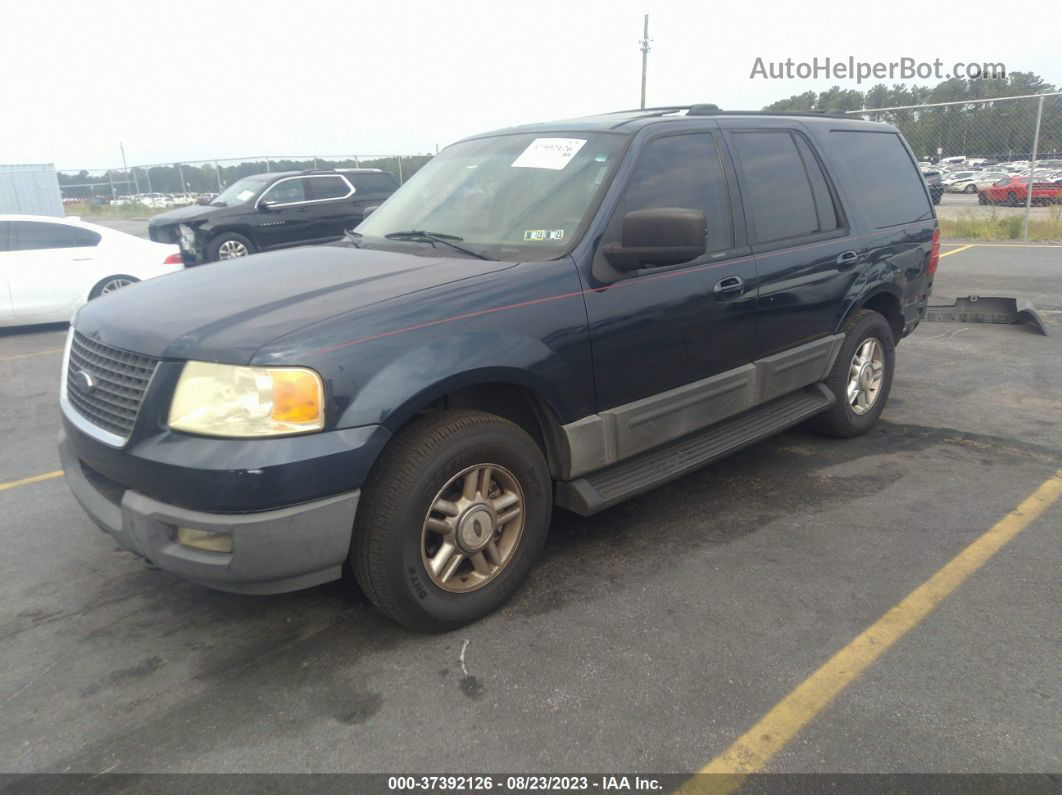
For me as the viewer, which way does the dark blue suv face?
facing the viewer and to the left of the viewer

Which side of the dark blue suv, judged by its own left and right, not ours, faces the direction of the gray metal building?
right

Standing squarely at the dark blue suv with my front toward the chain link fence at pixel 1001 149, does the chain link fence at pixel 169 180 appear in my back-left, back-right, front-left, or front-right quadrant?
front-left

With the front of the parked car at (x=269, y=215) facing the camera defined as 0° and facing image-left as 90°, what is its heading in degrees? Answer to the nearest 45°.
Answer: approximately 45°

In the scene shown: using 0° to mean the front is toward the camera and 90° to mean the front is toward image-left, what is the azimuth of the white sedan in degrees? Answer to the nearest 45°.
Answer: approximately 90°

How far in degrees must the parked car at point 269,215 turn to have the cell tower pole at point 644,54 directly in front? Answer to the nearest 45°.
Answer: approximately 180°

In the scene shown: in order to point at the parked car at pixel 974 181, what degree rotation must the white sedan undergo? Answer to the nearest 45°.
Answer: approximately 180°

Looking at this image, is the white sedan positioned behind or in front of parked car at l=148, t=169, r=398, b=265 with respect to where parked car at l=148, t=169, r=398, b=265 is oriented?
in front

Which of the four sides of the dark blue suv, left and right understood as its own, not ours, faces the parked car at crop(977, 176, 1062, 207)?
back

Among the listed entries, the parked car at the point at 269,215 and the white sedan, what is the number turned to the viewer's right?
0

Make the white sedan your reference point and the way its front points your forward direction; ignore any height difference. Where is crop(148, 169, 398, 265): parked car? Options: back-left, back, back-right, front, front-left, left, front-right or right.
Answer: back-right

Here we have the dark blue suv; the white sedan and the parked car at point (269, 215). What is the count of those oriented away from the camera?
0
